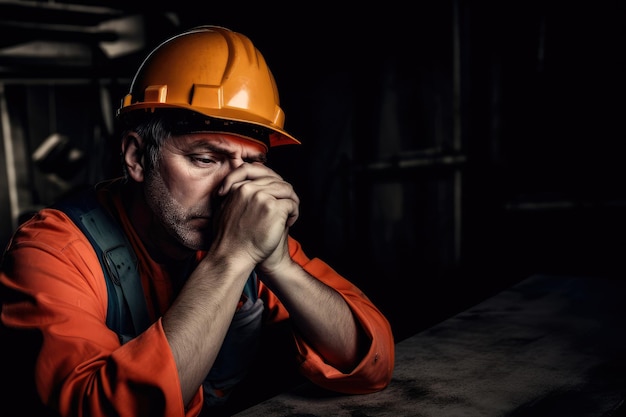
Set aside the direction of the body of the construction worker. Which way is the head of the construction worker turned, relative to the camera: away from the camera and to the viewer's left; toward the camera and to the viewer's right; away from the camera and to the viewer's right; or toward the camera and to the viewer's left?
toward the camera and to the viewer's right
